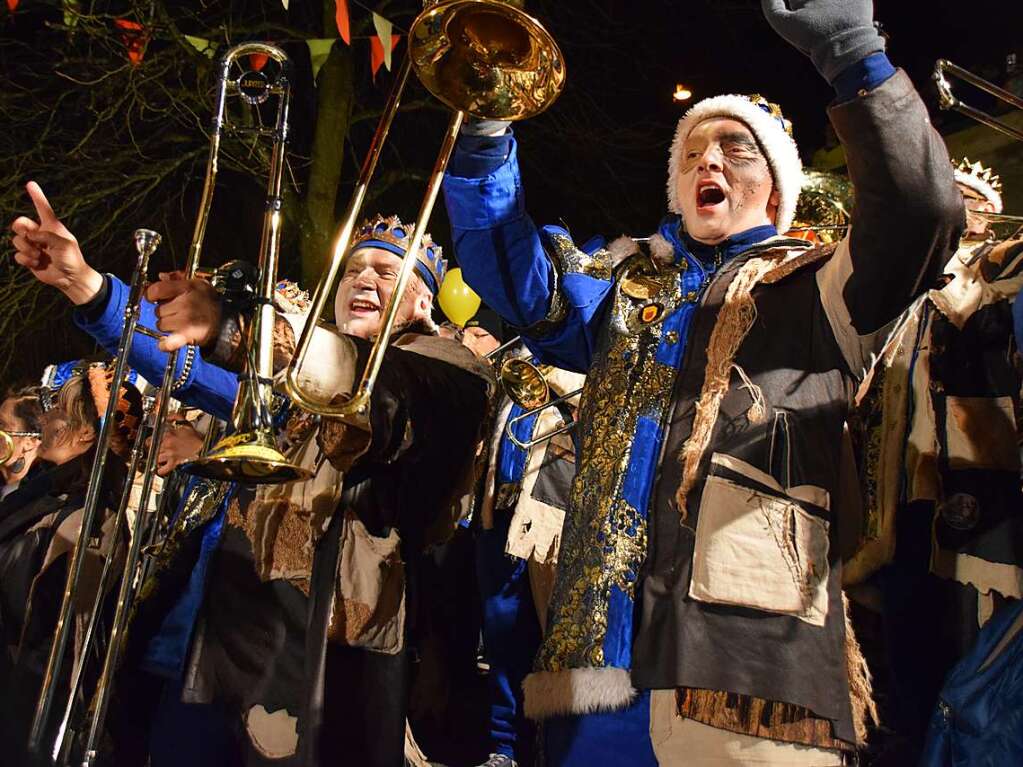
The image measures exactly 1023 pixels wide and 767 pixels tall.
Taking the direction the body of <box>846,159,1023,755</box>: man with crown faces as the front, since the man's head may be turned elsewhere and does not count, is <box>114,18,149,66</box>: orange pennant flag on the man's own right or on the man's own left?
on the man's own right

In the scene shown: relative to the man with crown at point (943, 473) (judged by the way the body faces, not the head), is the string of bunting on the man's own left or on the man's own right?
on the man's own right

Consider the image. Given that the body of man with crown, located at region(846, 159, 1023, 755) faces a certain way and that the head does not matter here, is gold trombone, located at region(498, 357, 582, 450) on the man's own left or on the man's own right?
on the man's own right

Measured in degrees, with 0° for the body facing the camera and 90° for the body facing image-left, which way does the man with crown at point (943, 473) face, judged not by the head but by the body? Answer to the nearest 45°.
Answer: approximately 45°

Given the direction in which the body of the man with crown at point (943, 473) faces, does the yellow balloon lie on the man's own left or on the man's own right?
on the man's own right

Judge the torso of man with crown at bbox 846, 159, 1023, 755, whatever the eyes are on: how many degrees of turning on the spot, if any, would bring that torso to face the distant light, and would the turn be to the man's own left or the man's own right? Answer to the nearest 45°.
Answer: approximately 135° to the man's own right

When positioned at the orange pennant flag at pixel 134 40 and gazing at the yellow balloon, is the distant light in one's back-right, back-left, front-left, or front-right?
front-left
